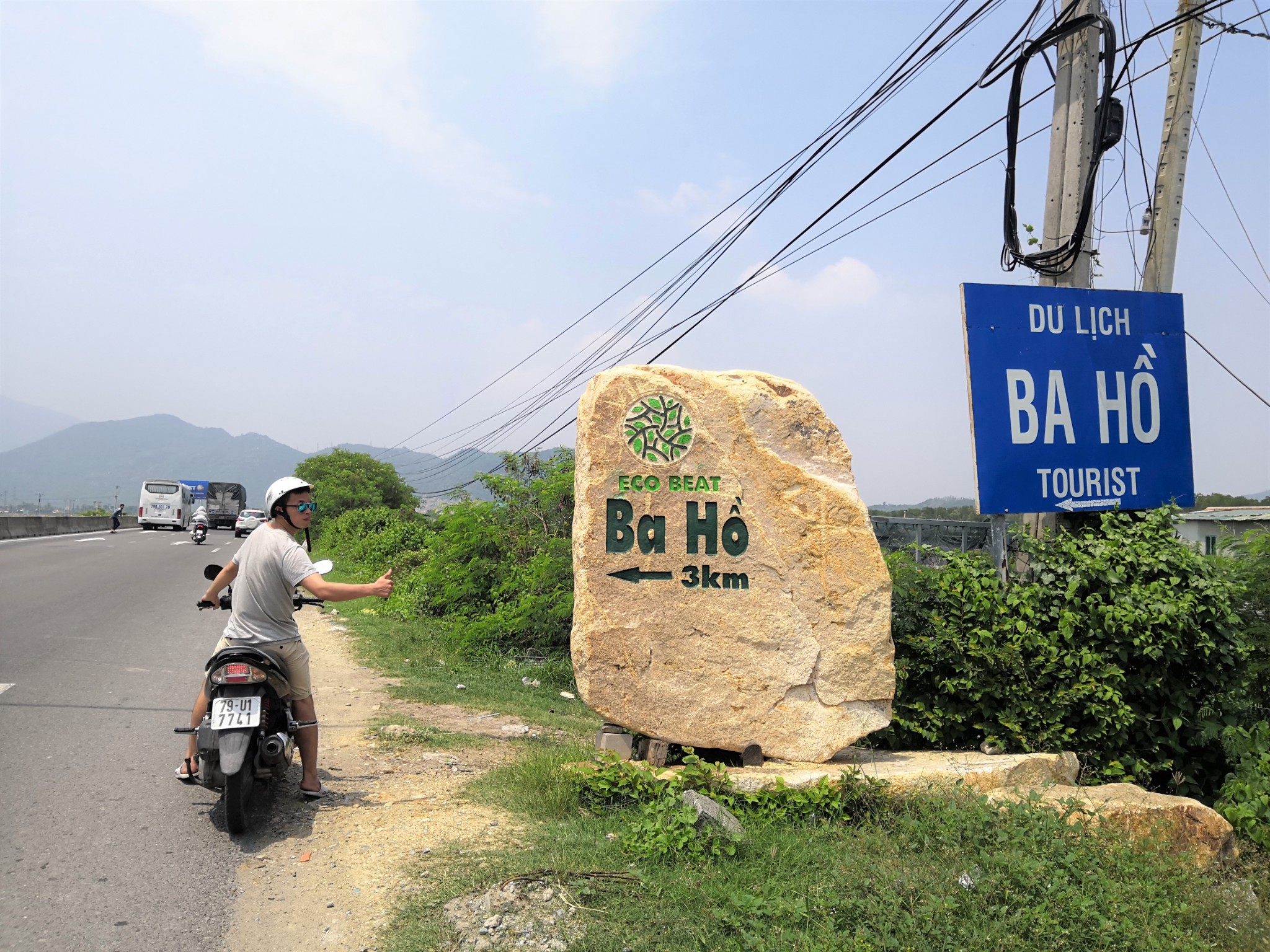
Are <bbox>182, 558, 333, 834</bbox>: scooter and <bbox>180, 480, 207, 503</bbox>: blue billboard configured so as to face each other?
yes

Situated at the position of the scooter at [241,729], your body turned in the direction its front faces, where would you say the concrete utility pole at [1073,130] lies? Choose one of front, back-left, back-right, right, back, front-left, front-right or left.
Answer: right

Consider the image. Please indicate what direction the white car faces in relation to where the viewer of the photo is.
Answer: facing away from the viewer

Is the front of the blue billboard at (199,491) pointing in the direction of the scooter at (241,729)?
yes

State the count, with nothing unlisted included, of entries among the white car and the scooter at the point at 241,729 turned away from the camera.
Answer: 2

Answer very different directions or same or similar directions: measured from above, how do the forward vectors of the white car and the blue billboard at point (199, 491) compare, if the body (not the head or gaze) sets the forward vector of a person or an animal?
very different directions

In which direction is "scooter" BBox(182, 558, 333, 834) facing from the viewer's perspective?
away from the camera

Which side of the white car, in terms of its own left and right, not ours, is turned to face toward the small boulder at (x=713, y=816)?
back

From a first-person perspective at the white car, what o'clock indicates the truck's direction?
The truck is roughly at 12 o'clock from the white car.
